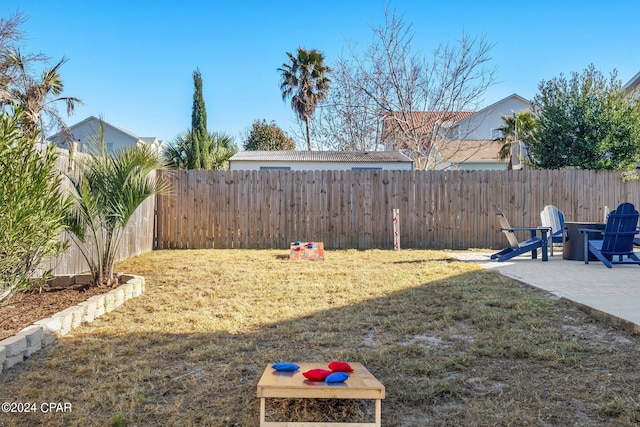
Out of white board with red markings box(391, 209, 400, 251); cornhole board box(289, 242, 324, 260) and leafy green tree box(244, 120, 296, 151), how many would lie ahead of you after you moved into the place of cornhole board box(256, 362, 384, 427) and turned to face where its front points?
3

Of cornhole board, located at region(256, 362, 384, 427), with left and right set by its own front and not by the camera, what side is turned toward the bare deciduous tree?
front

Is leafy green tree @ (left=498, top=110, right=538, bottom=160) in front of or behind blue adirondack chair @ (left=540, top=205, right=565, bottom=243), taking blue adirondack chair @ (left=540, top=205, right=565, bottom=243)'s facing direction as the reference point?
behind

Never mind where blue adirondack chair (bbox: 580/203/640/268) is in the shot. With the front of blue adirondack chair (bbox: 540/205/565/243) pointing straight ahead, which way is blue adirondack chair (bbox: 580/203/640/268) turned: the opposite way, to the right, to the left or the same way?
the opposite way

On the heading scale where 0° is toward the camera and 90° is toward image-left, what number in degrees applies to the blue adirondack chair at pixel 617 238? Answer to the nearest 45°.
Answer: approximately 135°

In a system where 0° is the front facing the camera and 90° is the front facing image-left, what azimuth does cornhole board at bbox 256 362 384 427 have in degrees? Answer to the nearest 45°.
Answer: approximately 180°

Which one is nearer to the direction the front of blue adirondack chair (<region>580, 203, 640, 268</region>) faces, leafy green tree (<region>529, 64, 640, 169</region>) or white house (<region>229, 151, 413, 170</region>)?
the white house

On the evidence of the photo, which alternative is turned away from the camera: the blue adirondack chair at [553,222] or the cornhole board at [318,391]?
the cornhole board

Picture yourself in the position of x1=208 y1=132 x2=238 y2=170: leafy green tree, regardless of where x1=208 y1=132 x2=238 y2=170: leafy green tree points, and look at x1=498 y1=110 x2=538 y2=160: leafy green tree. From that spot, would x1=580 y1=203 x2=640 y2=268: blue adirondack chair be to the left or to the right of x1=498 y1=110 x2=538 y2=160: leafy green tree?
right

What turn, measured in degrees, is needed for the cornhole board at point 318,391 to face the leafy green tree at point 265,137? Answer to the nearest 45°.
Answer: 0° — it already faces it

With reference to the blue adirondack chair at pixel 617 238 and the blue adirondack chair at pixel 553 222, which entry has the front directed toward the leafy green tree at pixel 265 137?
the blue adirondack chair at pixel 617 238

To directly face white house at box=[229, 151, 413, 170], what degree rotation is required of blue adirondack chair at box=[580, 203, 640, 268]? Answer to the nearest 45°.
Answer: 0° — it already faces it

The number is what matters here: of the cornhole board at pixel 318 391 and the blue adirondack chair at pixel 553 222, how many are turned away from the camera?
1

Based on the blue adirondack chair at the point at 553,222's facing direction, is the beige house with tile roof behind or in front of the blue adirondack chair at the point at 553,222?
behind

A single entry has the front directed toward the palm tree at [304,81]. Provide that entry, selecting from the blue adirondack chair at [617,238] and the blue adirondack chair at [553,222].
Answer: the blue adirondack chair at [617,238]

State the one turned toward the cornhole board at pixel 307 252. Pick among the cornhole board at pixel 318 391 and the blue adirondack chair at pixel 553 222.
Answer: the cornhole board at pixel 318 391

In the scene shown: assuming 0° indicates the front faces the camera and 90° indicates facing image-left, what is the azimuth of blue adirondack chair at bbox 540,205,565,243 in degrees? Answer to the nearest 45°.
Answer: approximately 315°
